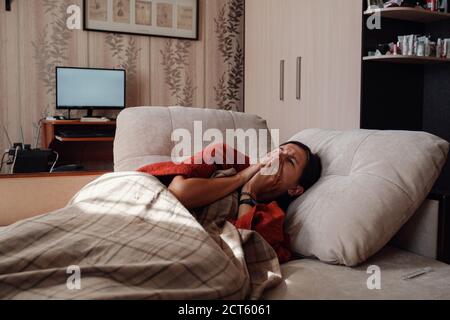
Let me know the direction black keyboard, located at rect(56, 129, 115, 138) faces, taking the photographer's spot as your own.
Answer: facing the viewer

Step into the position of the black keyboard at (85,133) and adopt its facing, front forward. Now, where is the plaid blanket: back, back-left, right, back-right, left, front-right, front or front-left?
front

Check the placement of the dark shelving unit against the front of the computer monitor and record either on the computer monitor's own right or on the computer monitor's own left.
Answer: on the computer monitor's own left

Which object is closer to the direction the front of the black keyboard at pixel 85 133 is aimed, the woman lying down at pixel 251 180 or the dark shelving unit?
the woman lying down

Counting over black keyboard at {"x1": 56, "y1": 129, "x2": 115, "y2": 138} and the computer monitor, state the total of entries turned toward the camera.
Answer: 2

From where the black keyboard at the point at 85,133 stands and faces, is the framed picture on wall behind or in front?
behind

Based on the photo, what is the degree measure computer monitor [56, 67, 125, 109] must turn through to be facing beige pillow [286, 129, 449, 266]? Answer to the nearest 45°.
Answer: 0° — it already faces it

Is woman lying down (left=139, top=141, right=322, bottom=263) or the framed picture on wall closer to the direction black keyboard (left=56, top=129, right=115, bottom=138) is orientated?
the woman lying down

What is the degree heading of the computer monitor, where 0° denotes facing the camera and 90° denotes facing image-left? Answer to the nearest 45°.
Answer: approximately 0°

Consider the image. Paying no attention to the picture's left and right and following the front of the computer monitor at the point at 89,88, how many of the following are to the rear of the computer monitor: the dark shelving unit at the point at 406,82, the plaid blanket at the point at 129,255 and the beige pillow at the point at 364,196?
0

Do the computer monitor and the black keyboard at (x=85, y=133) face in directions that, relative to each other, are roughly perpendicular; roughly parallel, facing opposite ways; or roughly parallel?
roughly parallel
